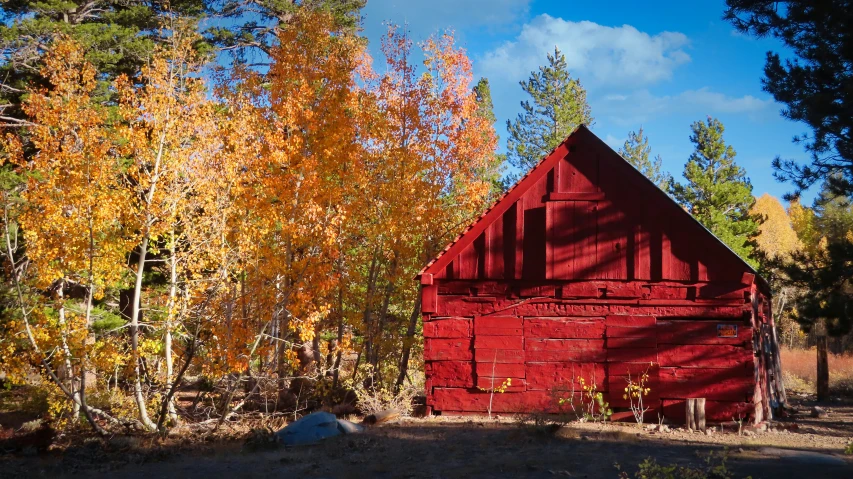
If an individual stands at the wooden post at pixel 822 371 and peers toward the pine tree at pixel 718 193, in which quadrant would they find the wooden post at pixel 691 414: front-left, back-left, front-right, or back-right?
back-left

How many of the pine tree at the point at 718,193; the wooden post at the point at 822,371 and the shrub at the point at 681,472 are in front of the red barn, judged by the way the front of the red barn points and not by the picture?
1

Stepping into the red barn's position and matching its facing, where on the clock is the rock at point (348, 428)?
The rock is roughly at 2 o'clock from the red barn.

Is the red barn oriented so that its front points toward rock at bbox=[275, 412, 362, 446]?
no

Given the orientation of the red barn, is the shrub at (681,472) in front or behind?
in front

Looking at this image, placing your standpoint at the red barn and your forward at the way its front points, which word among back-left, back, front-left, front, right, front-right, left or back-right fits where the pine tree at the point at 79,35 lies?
right

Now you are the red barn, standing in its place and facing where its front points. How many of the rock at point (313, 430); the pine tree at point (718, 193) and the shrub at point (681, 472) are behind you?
1

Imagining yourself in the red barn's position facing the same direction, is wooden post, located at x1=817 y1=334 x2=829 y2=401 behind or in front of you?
behind

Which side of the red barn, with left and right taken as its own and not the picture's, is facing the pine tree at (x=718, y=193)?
back

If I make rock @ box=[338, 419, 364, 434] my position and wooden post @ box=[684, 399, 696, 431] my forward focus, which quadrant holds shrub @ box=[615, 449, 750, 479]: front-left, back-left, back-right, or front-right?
front-right

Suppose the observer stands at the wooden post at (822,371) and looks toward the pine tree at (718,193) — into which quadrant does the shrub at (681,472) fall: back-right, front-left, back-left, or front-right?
back-left

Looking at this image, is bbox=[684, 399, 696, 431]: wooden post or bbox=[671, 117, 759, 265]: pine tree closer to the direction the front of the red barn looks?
the wooden post

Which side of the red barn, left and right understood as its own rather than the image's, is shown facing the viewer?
front
